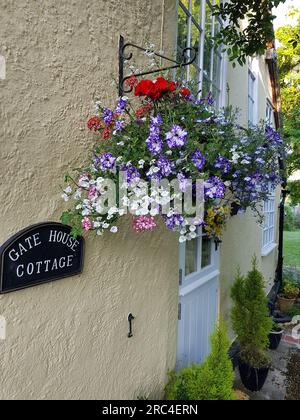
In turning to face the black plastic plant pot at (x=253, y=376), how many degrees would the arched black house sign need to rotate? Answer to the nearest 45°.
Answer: approximately 90° to its left

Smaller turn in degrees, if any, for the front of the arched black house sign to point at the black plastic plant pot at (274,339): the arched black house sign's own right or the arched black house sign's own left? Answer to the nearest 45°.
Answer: approximately 90° to the arched black house sign's own left

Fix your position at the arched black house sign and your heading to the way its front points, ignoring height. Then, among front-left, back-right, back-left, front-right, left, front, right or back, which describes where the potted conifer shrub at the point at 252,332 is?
left

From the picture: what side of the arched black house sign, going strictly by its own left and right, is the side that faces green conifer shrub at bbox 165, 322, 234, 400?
left

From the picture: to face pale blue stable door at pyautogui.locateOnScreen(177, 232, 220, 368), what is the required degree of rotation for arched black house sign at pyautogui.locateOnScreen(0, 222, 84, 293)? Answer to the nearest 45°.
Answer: approximately 90° to its left

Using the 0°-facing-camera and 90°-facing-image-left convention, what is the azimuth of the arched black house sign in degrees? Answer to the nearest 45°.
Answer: approximately 315°
